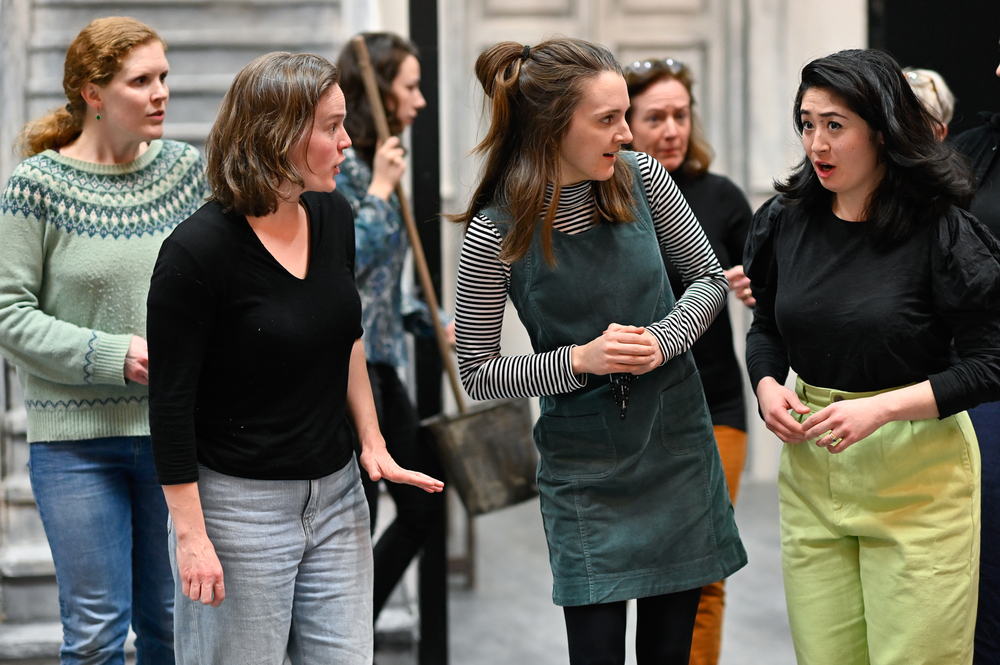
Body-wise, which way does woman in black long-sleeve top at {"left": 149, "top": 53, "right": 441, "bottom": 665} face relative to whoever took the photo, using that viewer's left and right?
facing the viewer and to the right of the viewer

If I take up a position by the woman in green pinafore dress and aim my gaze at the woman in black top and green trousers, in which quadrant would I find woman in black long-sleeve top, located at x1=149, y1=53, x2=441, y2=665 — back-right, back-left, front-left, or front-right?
back-right

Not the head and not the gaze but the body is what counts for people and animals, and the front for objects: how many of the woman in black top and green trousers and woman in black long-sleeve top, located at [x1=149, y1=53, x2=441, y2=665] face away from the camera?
0

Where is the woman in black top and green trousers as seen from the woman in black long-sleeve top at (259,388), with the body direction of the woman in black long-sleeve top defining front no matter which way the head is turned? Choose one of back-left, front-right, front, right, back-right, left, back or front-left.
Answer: front-left

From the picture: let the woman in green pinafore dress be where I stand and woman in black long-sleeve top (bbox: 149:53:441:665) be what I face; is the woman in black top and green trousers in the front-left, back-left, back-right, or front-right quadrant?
back-left

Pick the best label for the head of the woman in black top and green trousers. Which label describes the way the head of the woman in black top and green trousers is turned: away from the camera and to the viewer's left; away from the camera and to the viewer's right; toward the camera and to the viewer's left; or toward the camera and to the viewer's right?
toward the camera and to the viewer's left

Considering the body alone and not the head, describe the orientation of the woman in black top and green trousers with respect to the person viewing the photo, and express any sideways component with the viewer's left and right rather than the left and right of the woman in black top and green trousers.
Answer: facing the viewer and to the left of the viewer

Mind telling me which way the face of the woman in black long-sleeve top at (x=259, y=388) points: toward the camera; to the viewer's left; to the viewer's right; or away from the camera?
to the viewer's right
